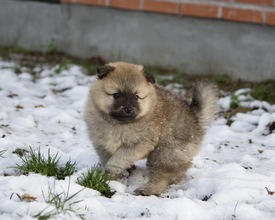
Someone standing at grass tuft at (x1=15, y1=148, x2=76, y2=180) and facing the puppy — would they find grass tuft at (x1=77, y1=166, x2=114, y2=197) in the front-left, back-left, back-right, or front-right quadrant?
front-right

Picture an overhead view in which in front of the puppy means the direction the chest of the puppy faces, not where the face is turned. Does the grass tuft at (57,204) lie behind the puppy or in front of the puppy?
in front

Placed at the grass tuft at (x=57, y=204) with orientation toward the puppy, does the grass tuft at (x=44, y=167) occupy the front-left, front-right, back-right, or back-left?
front-left

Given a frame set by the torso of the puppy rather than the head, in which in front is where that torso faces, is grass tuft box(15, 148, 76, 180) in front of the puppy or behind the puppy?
in front

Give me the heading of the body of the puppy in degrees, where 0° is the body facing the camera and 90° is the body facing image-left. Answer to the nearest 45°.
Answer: approximately 45°

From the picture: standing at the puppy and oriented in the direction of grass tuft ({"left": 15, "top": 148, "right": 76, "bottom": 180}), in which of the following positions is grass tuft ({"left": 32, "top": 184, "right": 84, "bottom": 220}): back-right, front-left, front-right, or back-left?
front-left
